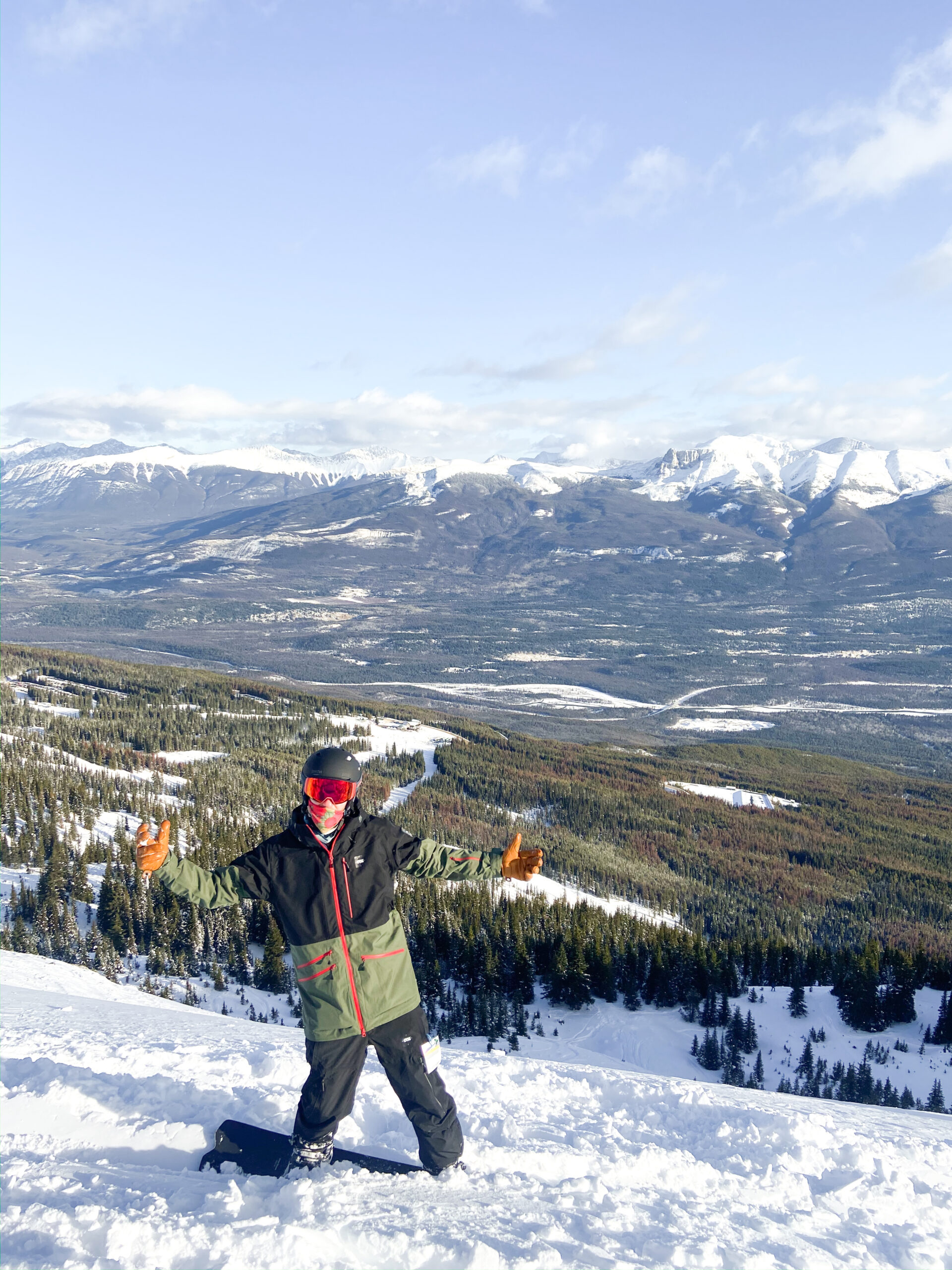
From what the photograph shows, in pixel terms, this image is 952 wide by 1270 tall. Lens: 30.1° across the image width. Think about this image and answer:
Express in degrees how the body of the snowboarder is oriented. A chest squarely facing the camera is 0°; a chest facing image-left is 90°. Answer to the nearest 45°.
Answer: approximately 0°

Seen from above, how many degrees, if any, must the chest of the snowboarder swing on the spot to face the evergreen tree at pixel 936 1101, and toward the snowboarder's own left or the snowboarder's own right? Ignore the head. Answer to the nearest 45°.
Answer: approximately 135° to the snowboarder's own left

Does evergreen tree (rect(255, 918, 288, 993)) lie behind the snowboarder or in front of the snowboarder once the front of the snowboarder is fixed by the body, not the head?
behind
